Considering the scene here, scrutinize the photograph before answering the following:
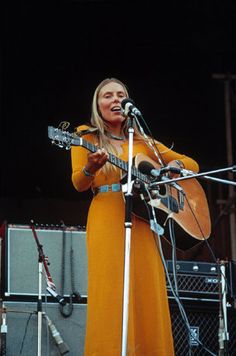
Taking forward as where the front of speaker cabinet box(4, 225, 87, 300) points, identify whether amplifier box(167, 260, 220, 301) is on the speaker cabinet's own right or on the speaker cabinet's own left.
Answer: on the speaker cabinet's own left

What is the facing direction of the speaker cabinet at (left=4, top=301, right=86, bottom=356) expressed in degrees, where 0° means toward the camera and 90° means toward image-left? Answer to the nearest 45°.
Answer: approximately 0°

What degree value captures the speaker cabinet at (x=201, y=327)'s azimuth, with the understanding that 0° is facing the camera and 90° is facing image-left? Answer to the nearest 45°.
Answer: approximately 0°

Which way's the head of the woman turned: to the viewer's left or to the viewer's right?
to the viewer's right

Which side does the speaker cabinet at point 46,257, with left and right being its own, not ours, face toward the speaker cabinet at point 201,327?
left

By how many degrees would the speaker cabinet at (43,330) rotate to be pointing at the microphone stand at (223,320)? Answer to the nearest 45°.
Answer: approximately 90° to its left

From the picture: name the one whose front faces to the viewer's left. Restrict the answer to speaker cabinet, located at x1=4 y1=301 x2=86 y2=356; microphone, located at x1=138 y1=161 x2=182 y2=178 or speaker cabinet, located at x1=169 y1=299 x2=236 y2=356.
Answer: the microphone
